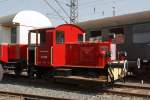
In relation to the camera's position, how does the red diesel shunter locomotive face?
facing the viewer and to the right of the viewer

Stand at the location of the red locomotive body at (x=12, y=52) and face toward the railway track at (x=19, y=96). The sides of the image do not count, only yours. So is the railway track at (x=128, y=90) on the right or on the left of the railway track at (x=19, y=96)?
left

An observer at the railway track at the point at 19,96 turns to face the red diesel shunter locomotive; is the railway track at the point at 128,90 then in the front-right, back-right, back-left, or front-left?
front-right

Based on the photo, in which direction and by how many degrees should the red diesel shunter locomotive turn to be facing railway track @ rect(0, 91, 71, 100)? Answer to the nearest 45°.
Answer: approximately 90° to its right

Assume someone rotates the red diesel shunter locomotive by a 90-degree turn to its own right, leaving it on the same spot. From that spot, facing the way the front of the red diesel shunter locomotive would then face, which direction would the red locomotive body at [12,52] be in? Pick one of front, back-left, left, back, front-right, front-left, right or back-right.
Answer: right
